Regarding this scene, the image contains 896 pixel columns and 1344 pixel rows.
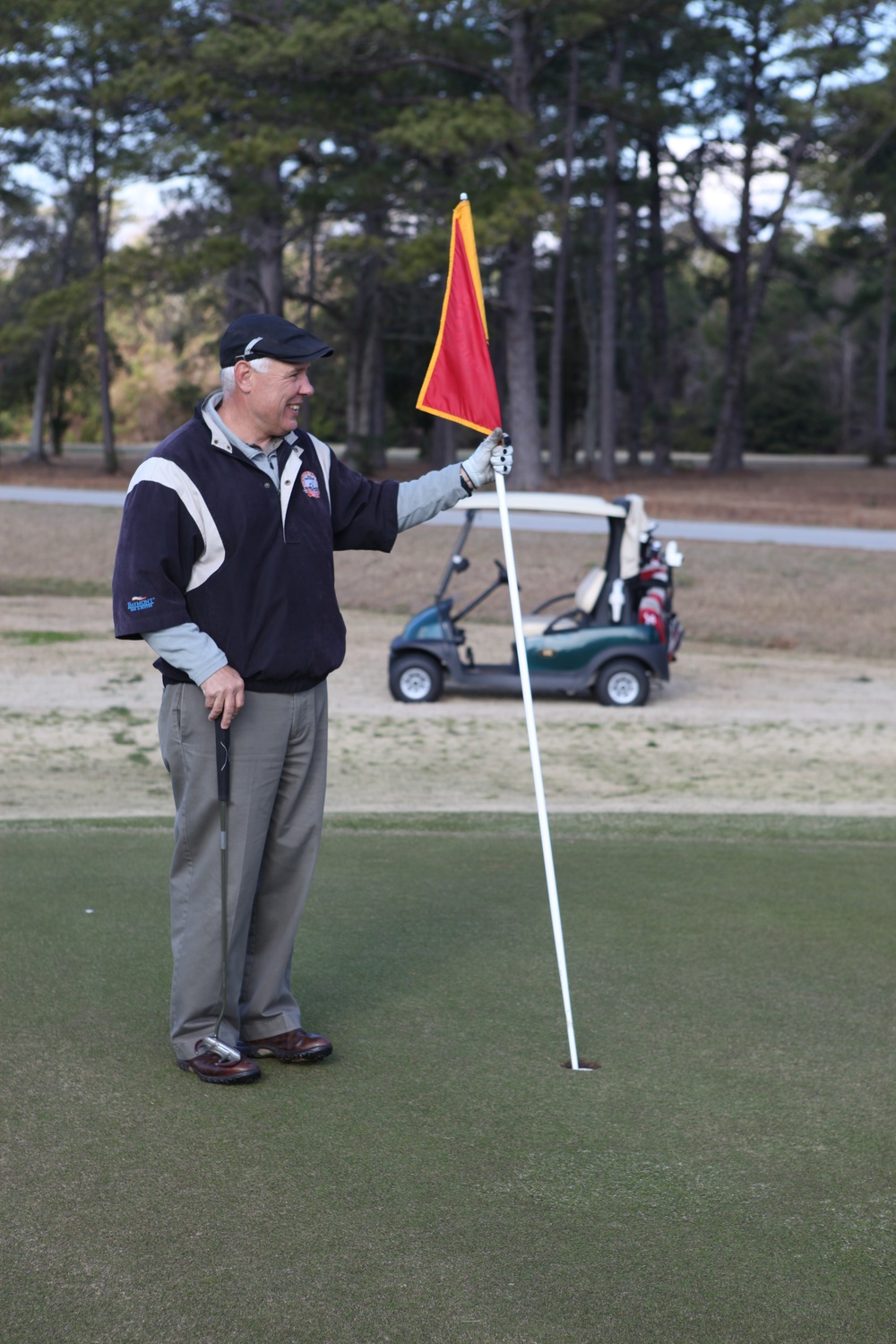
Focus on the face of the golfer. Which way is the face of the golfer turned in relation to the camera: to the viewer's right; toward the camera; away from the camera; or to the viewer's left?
to the viewer's right

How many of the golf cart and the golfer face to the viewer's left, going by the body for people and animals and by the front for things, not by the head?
1

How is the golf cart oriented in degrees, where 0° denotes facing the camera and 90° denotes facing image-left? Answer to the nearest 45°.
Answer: approximately 90°

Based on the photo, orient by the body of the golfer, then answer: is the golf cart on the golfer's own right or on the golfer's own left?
on the golfer's own left

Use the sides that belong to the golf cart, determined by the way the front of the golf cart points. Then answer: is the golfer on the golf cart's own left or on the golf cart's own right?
on the golf cart's own left
